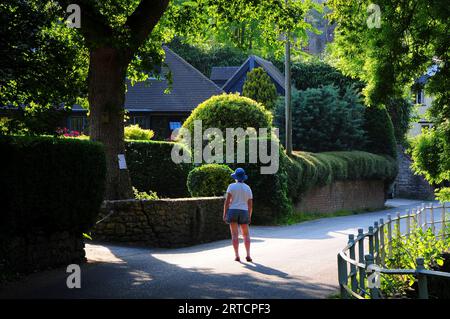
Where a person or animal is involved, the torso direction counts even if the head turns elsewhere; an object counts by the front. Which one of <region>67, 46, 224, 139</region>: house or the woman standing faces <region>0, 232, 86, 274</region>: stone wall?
the house

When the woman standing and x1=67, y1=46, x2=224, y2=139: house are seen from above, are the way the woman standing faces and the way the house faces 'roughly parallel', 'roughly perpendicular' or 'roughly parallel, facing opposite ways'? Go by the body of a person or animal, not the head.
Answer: roughly parallel, facing opposite ways

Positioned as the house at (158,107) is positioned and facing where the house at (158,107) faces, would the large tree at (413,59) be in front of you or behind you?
in front

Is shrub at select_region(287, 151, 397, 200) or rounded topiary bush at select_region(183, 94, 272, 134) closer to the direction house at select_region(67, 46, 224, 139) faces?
the rounded topiary bush

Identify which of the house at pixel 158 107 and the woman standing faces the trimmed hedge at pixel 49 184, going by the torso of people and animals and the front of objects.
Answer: the house

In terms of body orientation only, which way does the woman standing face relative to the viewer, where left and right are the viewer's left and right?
facing away from the viewer

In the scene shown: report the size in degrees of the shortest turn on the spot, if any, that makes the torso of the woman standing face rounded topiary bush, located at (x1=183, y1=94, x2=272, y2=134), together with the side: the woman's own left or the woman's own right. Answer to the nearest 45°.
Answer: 0° — they already face it

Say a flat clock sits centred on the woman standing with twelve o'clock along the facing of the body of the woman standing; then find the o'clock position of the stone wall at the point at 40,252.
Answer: The stone wall is roughly at 8 o'clock from the woman standing.

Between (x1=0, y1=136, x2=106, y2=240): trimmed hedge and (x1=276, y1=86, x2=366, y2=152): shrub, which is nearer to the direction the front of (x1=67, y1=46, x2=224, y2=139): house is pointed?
the trimmed hedge

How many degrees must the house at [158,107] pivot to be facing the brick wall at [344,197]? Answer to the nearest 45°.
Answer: approximately 45° to its left

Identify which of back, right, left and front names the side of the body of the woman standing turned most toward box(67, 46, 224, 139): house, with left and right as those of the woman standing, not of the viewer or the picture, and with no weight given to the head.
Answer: front

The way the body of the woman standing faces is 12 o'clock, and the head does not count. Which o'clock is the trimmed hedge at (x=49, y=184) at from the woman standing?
The trimmed hedge is roughly at 8 o'clock from the woman standing.

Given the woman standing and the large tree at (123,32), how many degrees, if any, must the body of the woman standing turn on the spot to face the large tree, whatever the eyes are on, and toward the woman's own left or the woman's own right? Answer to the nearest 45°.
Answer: approximately 45° to the woman's own left

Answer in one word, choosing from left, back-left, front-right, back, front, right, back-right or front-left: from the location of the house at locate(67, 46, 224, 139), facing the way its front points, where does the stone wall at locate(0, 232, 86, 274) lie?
front

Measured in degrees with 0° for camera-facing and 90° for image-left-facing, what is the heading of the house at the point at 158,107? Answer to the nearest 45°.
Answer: approximately 0°

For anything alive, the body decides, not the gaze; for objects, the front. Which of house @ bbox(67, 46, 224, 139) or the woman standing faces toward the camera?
the house

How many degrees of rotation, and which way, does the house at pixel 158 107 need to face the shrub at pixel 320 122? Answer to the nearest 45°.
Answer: approximately 45° to its left

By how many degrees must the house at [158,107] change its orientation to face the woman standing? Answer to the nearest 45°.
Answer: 0° — it already faces them
